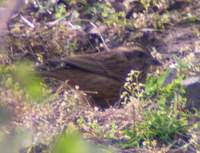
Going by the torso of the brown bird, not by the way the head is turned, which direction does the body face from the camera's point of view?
to the viewer's right
